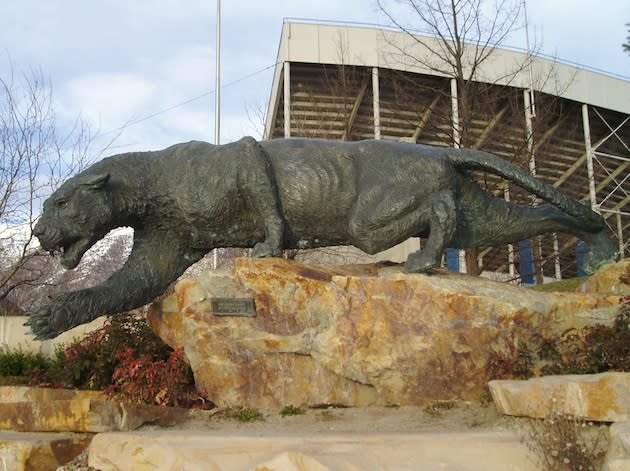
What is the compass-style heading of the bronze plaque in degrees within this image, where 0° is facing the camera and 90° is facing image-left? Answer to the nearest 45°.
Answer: approximately 0°

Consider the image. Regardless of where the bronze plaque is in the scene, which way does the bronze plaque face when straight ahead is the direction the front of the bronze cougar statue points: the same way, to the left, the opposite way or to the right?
to the left

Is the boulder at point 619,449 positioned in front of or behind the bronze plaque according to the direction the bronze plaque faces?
in front

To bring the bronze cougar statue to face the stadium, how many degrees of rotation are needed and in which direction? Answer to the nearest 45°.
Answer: approximately 90° to its right

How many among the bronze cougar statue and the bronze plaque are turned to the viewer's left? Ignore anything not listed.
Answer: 1

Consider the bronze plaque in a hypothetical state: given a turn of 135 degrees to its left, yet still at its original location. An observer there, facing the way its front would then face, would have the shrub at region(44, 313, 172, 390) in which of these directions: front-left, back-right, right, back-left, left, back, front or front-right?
left

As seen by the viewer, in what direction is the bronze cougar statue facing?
to the viewer's left

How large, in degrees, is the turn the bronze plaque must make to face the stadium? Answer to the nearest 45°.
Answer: approximately 135° to its left

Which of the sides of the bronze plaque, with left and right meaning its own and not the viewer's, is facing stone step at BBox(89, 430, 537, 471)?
front

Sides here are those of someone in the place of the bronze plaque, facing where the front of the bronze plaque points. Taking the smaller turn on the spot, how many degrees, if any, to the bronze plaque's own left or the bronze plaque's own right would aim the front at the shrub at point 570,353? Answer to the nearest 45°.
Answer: approximately 90° to the bronze plaque's own left

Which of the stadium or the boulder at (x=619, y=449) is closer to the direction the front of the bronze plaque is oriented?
the boulder

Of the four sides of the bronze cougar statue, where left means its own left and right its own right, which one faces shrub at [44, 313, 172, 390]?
front

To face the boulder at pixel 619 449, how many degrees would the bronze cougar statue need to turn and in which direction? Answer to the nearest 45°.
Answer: approximately 135° to its left
